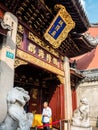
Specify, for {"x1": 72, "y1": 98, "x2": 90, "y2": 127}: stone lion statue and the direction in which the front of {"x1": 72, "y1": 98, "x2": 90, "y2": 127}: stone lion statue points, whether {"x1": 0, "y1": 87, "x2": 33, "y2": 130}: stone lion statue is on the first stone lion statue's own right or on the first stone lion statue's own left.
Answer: on the first stone lion statue's own right

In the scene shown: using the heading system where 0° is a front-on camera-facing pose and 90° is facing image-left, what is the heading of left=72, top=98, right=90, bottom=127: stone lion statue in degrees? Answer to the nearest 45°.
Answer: approximately 315°

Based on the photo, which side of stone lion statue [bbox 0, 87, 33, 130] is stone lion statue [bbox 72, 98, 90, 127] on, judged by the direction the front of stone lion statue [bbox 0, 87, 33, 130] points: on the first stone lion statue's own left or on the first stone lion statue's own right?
on the first stone lion statue's own left

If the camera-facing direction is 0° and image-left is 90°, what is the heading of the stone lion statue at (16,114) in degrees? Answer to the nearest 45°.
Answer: approximately 270°

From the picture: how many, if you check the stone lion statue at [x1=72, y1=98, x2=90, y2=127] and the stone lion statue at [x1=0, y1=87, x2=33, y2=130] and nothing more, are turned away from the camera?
0
